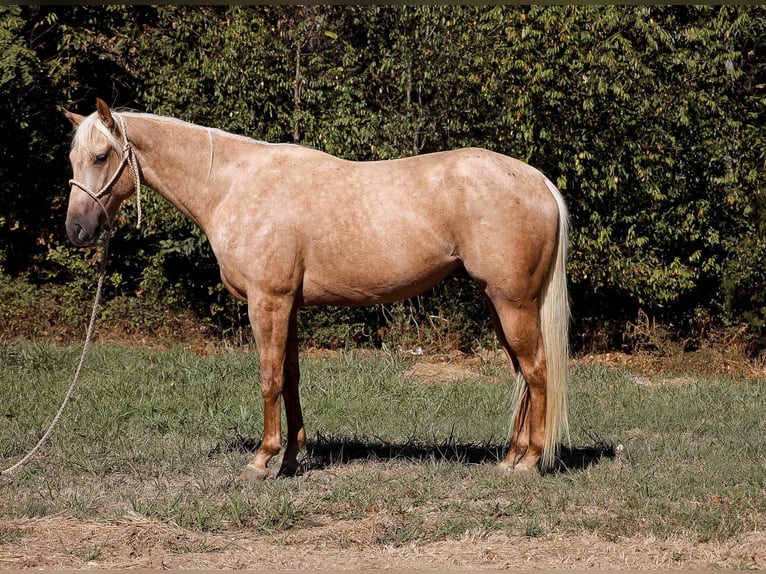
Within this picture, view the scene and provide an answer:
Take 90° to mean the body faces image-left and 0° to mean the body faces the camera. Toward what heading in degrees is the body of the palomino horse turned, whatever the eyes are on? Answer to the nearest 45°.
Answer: approximately 90°
